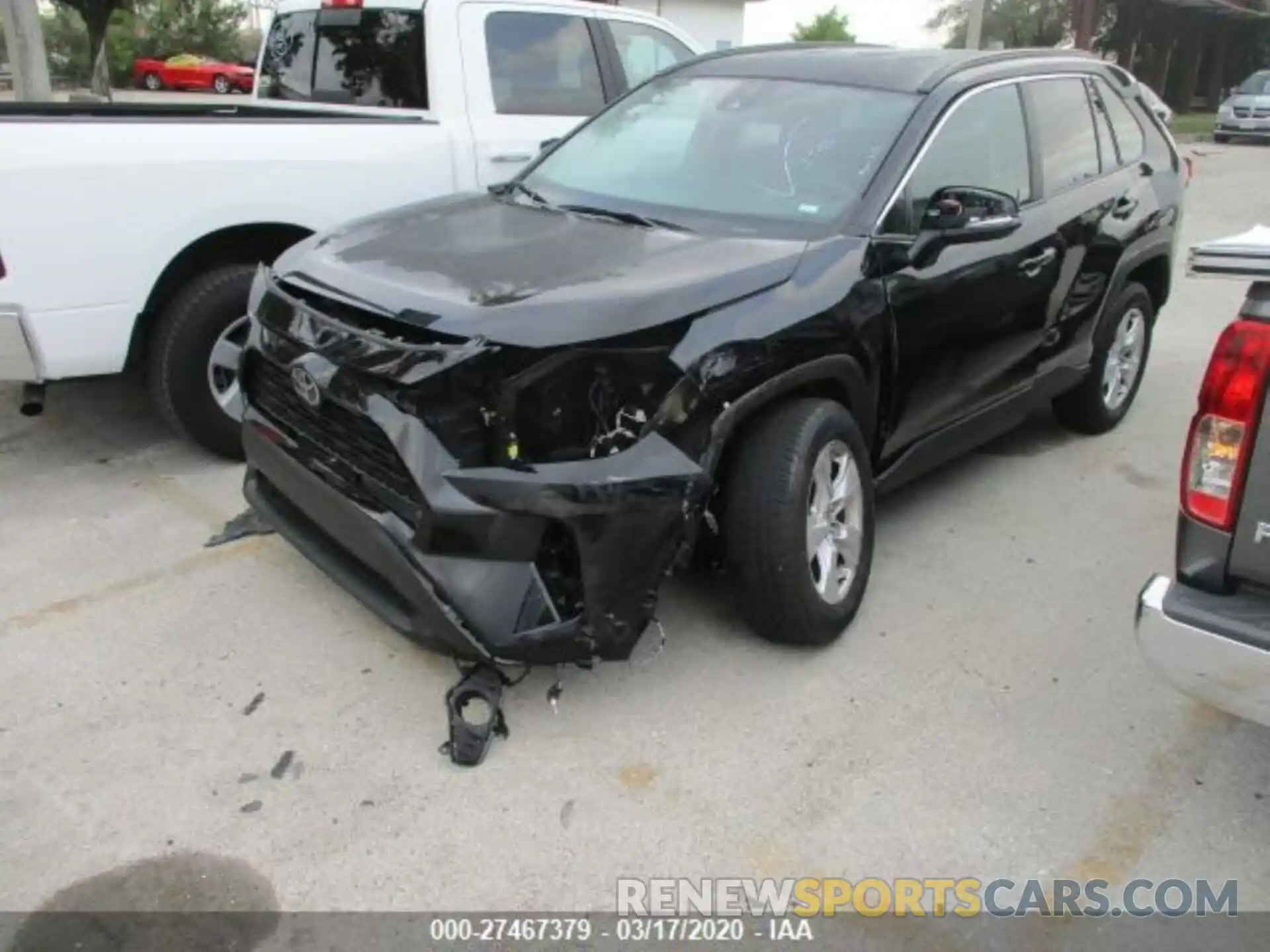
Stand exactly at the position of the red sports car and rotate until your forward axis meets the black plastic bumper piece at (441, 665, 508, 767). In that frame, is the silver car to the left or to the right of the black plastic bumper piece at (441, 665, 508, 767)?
left

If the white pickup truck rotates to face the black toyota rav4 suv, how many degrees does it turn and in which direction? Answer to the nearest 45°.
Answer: approximately 90° to its right

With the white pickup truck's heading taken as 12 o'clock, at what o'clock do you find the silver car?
The silver car is roughly at 12 o'clock from the white pickup truck.

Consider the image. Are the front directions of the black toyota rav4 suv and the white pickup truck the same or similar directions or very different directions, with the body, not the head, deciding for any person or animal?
very different directions

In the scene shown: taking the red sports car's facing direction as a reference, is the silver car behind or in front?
in front

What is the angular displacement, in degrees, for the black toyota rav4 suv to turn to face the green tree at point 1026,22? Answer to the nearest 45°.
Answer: approximately 135° to its right

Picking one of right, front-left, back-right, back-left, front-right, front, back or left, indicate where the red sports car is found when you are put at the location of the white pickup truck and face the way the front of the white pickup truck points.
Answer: front-left

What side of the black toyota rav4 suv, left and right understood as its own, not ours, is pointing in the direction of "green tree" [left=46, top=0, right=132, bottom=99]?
right

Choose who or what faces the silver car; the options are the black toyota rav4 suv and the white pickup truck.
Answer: the white pickup truck

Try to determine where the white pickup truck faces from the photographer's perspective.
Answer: facing away from the viewer and to the right of the viewer

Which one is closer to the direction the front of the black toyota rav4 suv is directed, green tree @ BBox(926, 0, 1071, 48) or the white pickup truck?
the white pickup truck

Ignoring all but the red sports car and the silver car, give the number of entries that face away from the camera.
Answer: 0

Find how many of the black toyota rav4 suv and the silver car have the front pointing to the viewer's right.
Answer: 0

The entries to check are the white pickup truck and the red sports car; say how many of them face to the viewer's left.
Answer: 0
